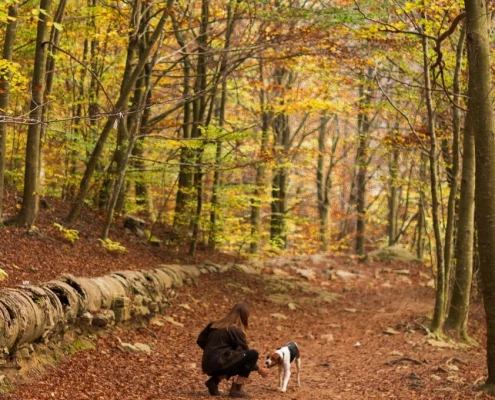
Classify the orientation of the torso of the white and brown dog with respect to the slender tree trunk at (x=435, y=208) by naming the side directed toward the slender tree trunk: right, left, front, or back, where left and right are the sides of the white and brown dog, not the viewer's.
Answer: back

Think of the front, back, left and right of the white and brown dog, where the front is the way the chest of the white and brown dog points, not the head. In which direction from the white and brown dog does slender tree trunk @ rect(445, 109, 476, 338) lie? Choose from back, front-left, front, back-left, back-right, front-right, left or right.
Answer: back

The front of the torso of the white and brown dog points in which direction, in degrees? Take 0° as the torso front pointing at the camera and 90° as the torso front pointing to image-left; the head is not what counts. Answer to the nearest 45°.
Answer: approximately 45°

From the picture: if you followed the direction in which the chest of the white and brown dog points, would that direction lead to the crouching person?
yes

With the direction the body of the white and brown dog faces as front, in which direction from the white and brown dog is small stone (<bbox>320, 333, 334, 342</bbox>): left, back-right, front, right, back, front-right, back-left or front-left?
back-right

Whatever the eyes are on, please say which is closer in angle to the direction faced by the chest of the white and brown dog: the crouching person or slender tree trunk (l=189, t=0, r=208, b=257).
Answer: the crouching person

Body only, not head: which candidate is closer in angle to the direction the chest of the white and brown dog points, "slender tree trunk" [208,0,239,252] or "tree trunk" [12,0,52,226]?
the tree trunk

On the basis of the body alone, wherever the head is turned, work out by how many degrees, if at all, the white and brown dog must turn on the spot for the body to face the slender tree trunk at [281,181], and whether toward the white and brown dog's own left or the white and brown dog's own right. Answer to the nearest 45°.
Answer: approximately 135° to the white and brown dog's own right
